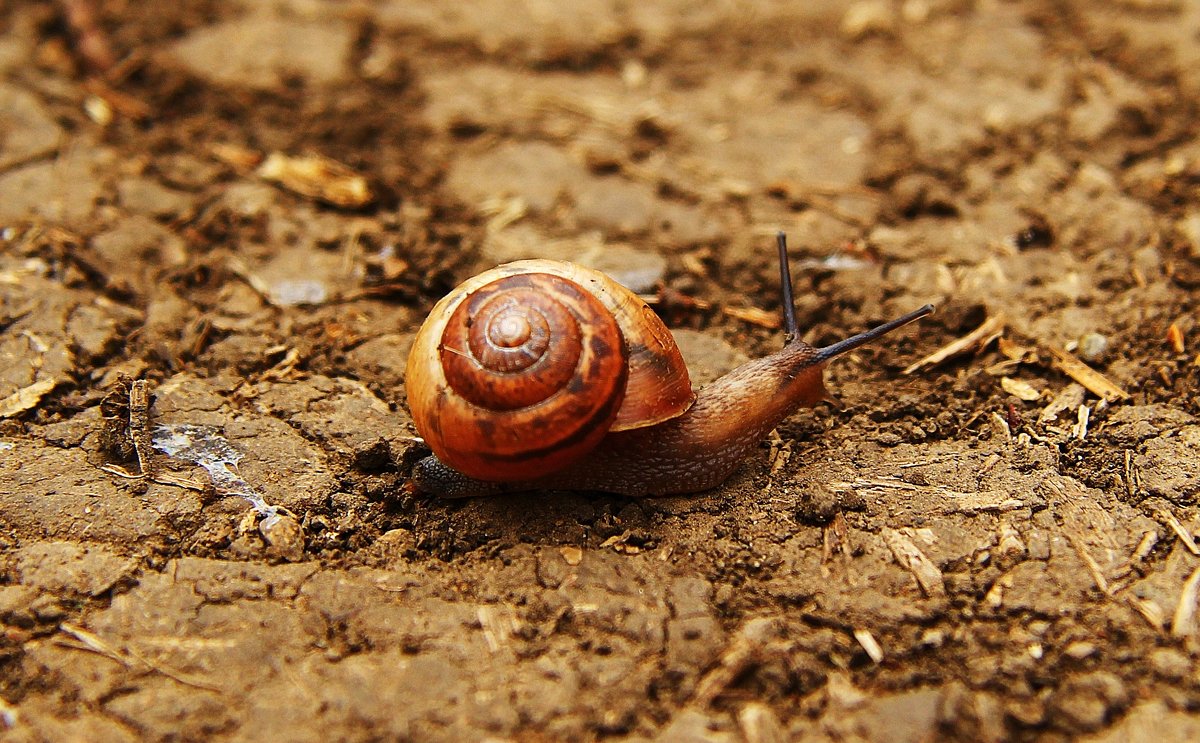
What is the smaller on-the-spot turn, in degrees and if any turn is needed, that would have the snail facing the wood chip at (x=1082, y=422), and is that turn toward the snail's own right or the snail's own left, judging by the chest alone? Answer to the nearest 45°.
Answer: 0° — it already faces it

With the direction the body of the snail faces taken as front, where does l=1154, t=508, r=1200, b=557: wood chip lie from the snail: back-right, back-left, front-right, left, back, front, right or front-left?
front

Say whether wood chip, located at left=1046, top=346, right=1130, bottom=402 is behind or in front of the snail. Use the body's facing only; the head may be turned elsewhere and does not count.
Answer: in front

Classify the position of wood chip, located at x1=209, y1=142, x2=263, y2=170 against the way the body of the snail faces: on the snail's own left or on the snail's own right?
on the snail's own left

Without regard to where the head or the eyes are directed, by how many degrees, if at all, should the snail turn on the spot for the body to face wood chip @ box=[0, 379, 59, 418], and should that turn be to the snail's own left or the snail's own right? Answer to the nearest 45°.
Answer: approximately 180°

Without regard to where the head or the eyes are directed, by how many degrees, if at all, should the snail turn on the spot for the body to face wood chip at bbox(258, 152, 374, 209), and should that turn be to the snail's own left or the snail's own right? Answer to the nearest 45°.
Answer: approximately 135° to the snail's own left

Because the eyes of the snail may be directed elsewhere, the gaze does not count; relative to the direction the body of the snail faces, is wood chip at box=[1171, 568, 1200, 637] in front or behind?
in front

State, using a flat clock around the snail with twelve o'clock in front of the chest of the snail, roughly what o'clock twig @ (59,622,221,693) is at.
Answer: The twig is roughly at 5 o'clock from the snail.

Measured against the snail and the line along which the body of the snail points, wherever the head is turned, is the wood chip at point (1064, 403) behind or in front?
in front

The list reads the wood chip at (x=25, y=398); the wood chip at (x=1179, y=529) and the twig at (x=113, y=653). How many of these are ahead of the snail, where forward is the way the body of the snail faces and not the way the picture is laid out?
1

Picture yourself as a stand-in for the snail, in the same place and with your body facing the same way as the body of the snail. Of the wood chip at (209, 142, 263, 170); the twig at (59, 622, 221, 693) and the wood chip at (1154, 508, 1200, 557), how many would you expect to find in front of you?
1

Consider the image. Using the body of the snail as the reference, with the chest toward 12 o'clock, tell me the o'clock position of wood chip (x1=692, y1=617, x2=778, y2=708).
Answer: The wood chip is roughly at 2 o'clock from the snail.

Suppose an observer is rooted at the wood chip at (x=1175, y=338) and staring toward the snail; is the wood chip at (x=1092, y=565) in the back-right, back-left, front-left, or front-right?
front-left

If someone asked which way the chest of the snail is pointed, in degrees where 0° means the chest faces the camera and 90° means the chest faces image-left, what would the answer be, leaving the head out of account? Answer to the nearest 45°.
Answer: approximately 270°
